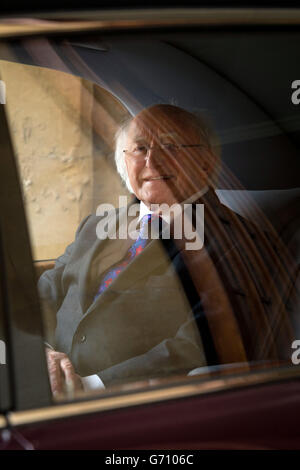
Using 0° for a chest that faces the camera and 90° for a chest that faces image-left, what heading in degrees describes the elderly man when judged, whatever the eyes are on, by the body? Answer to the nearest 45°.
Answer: approximately 45°
